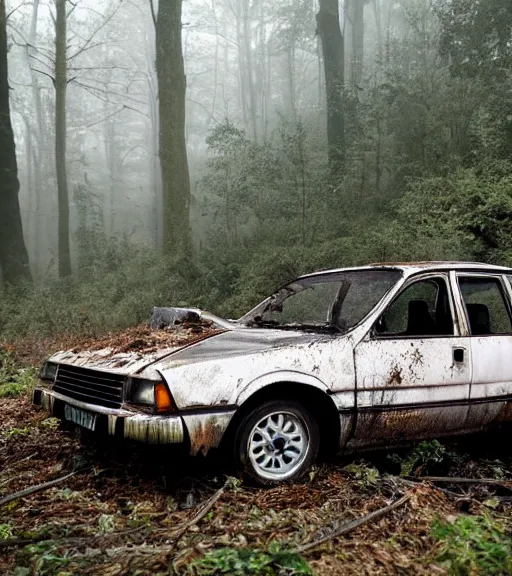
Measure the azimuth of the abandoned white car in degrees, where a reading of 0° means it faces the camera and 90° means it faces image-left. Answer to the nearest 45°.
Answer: approximately 45°

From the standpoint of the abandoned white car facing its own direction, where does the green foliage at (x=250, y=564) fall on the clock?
The green foliage is roughly at 11 o'clock from the abandoned white car.

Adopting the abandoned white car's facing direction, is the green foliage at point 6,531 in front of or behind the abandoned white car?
in front

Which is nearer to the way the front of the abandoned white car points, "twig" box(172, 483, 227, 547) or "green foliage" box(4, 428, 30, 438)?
the twig

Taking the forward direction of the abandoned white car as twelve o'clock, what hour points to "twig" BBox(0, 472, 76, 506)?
The twig is roughly at 1 o'clock from the abandoned white car.

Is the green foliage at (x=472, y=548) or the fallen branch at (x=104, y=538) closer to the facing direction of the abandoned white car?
the fallen branch

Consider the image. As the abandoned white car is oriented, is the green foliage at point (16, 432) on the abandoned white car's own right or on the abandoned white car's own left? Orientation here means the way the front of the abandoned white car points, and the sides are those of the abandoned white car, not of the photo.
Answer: on the abandoned white car's own right

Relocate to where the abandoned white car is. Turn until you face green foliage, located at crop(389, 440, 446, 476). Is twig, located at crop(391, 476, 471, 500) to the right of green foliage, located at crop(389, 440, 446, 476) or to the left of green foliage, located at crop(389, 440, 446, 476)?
right

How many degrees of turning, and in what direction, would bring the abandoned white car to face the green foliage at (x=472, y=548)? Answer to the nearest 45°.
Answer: approximately 45° to its left

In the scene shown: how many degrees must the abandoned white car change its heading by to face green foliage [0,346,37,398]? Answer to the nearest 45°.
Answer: approximately 90° to its right

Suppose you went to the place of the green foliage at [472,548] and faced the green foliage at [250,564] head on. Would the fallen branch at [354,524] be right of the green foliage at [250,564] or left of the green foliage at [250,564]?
right

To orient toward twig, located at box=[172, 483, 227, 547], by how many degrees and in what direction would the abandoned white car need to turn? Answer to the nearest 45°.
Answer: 0° — it already faces it

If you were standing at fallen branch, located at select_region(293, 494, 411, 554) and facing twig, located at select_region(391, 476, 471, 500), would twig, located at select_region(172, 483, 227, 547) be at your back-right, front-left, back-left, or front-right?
back-left

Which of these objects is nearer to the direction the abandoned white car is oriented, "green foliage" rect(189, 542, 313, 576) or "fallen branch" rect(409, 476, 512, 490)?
the green foliage
